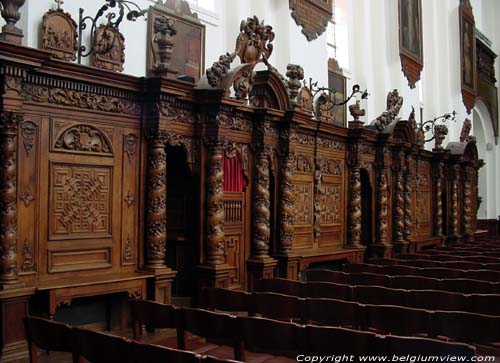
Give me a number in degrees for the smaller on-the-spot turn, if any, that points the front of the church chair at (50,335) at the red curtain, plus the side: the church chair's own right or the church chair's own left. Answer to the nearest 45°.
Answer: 0° — it already faces it

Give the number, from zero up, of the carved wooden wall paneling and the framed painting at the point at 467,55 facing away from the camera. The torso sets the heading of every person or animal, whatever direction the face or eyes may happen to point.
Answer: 0

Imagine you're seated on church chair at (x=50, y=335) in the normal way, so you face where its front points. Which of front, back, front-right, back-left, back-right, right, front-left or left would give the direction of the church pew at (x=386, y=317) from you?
front-right

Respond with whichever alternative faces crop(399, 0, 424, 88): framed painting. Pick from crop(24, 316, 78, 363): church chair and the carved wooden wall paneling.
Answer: the church chair

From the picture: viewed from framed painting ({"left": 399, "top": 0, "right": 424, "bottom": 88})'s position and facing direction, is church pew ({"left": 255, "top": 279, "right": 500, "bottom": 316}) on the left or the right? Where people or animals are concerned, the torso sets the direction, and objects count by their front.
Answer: on its right

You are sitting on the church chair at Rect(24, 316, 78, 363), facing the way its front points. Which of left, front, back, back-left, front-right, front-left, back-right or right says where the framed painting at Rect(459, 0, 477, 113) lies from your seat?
front

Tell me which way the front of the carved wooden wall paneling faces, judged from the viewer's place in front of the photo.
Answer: facing the viewer and to the right of the viewer

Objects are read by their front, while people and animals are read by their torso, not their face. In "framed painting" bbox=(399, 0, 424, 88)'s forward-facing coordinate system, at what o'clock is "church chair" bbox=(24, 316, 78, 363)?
The church chair is roughly at 2 o'clock from the framed painting.

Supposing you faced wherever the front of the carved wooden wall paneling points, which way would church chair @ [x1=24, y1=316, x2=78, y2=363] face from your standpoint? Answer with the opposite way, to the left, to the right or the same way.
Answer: to the left

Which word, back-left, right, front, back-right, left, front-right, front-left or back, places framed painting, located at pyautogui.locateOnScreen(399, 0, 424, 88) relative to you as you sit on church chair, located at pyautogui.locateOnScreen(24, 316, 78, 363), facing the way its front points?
front

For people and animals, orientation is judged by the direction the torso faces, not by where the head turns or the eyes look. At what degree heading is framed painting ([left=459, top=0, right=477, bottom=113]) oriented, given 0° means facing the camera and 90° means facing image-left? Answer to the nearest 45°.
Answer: approximately 315°

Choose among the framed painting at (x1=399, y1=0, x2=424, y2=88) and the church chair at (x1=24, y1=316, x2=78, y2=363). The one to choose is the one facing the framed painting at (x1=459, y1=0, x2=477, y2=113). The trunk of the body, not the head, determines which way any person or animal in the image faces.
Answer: the church chair
